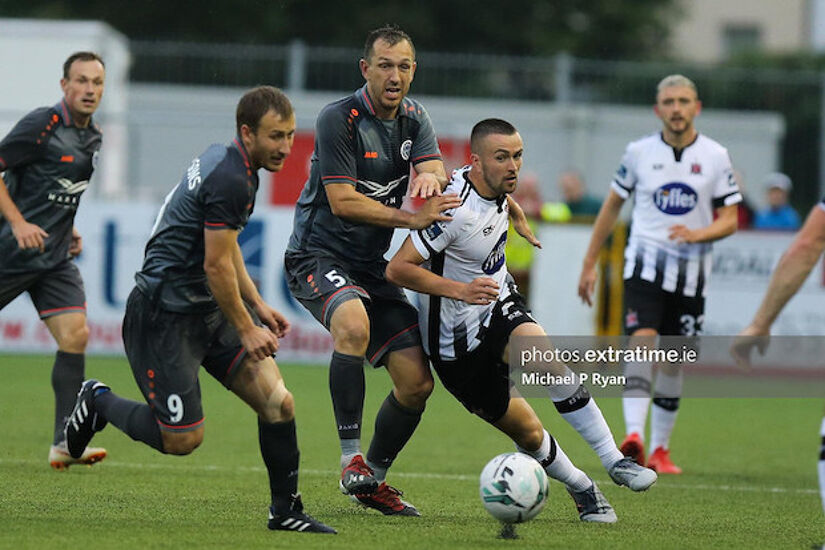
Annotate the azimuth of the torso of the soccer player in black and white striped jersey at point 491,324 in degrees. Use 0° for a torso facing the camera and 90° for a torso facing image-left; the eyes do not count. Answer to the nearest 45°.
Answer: approximately 315°

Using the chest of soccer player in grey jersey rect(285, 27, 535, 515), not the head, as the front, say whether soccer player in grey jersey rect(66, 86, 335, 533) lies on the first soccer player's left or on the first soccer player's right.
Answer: on the first soccer player's right

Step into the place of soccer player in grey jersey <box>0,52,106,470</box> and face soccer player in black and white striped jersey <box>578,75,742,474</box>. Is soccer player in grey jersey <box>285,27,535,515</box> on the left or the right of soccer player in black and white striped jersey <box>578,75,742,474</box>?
right

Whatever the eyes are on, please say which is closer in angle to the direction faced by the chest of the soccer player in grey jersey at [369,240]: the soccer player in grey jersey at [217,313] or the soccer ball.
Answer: the soccer ball

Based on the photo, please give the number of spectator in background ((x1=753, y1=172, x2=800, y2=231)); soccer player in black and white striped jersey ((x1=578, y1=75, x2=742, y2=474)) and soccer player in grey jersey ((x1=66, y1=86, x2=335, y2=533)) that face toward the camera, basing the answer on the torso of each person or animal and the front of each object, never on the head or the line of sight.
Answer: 2

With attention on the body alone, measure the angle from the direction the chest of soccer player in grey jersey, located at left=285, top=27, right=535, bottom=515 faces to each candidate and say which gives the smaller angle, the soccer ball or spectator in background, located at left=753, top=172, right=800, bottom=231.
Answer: the soccer ball

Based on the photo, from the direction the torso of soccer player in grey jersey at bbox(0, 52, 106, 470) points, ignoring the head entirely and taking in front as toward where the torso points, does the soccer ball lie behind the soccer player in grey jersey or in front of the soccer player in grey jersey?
in front

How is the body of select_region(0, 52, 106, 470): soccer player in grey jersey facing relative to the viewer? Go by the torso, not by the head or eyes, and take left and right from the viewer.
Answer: facing the viewer and to the right of the viewer

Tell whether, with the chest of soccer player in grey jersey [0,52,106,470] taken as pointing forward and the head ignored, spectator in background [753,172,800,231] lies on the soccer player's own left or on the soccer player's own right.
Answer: on the soccer player's own left

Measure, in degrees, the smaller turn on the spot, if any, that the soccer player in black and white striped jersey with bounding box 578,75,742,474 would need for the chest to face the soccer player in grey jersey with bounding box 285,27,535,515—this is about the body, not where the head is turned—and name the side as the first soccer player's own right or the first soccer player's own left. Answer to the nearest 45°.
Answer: approximately 45° to the first soccer player's own right

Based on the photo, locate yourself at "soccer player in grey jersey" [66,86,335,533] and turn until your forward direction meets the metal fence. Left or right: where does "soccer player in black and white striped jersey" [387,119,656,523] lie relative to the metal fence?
right

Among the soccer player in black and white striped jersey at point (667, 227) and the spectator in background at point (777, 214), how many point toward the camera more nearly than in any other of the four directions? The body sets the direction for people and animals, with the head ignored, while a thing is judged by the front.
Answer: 2

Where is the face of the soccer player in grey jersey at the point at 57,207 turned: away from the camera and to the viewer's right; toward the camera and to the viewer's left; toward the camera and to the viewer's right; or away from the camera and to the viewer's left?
toward the camera and to the viewer's right
